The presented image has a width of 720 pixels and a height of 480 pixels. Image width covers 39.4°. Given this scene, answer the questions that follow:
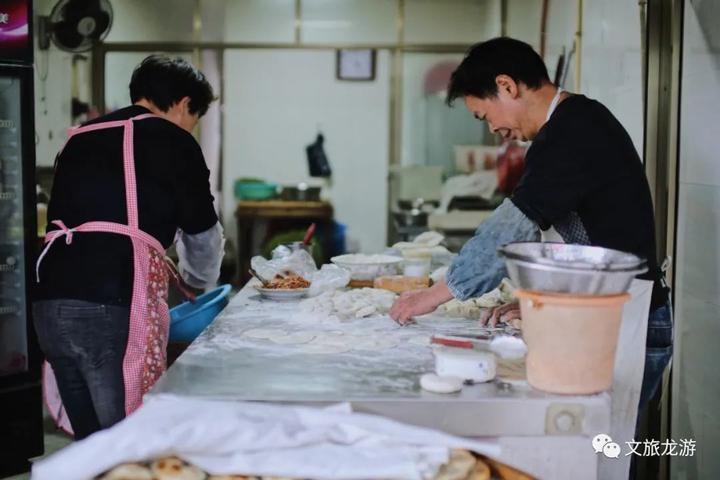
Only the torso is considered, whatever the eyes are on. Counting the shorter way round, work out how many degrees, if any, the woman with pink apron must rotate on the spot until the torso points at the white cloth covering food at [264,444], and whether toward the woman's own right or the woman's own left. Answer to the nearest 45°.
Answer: approximately 135° to the woman's own right

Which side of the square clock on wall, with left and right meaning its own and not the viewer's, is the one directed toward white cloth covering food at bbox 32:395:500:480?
front

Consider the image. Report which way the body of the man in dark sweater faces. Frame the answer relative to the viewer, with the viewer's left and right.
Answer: facing to the left of the viewer

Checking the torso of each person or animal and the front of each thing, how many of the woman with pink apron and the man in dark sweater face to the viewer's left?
1

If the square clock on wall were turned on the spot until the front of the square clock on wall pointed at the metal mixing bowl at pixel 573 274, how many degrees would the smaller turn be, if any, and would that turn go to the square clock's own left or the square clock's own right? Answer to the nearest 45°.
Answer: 0° — it already faces it

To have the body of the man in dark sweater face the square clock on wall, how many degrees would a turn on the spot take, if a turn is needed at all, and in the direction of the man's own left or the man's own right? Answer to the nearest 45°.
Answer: approximately 90° to the man's own right

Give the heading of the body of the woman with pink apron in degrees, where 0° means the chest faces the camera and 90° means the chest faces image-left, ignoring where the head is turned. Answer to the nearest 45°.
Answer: approximately 225°

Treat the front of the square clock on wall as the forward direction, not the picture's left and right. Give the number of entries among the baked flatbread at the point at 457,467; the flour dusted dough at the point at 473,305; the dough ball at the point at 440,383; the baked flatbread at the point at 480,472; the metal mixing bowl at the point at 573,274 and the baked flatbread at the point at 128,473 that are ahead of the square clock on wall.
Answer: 6

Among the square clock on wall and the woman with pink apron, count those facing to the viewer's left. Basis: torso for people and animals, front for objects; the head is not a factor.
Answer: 0

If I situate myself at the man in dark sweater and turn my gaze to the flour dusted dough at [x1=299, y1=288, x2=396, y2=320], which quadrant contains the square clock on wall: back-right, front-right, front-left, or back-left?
front-right

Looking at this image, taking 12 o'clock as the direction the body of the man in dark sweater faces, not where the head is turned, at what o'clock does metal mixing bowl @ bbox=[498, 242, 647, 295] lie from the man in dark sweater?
The metal mixing bowl is roughly at 9 o'clock from the man in dark sweater.

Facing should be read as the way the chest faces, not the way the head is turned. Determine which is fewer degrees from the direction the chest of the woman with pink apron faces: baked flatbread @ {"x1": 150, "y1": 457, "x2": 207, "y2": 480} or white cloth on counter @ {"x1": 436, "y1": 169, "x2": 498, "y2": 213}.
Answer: the white cloth on counter

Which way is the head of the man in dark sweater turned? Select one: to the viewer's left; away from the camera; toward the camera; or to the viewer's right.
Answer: to the viewer's left

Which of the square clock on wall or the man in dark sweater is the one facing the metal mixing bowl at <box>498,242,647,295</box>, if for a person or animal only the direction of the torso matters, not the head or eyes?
the square clock on wall

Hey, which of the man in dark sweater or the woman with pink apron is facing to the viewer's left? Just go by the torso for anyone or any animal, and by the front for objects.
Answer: the man in dark sweater

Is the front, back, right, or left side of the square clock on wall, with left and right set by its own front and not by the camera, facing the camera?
front

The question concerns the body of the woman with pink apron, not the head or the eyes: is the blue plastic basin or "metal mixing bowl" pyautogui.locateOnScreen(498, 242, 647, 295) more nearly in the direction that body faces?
the blue plastic basin

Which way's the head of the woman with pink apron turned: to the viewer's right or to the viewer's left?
to the viewer's right

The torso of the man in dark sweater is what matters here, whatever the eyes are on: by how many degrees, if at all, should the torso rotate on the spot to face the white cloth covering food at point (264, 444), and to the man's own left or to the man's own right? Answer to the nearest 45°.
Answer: approximately 45° to the man's own left

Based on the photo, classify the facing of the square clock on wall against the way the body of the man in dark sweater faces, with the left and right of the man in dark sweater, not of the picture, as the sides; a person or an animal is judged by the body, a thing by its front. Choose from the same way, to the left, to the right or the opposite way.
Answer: to the left
